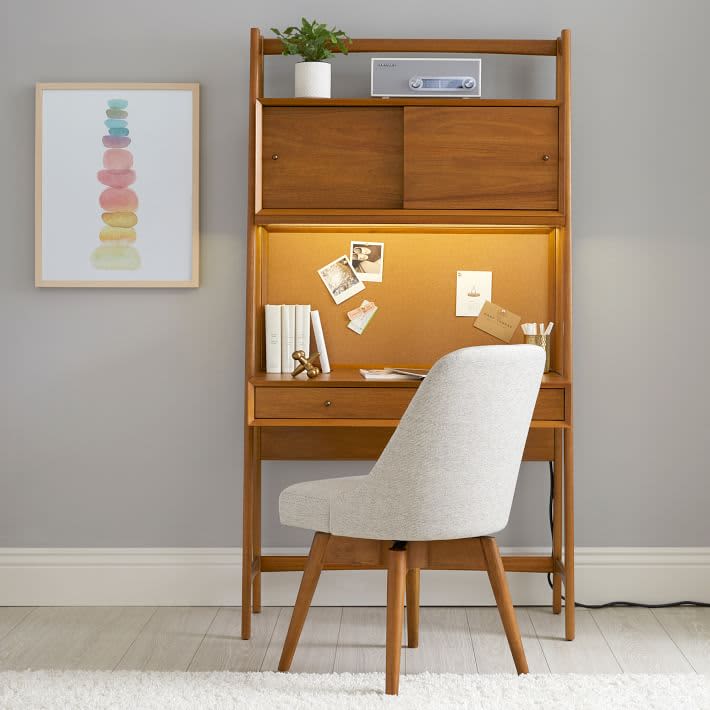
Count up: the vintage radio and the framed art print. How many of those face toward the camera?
2

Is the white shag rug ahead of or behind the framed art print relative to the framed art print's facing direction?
ahead

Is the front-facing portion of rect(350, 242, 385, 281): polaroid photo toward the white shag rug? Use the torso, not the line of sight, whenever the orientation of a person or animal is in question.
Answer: yes

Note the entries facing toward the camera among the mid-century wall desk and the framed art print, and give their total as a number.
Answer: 2
